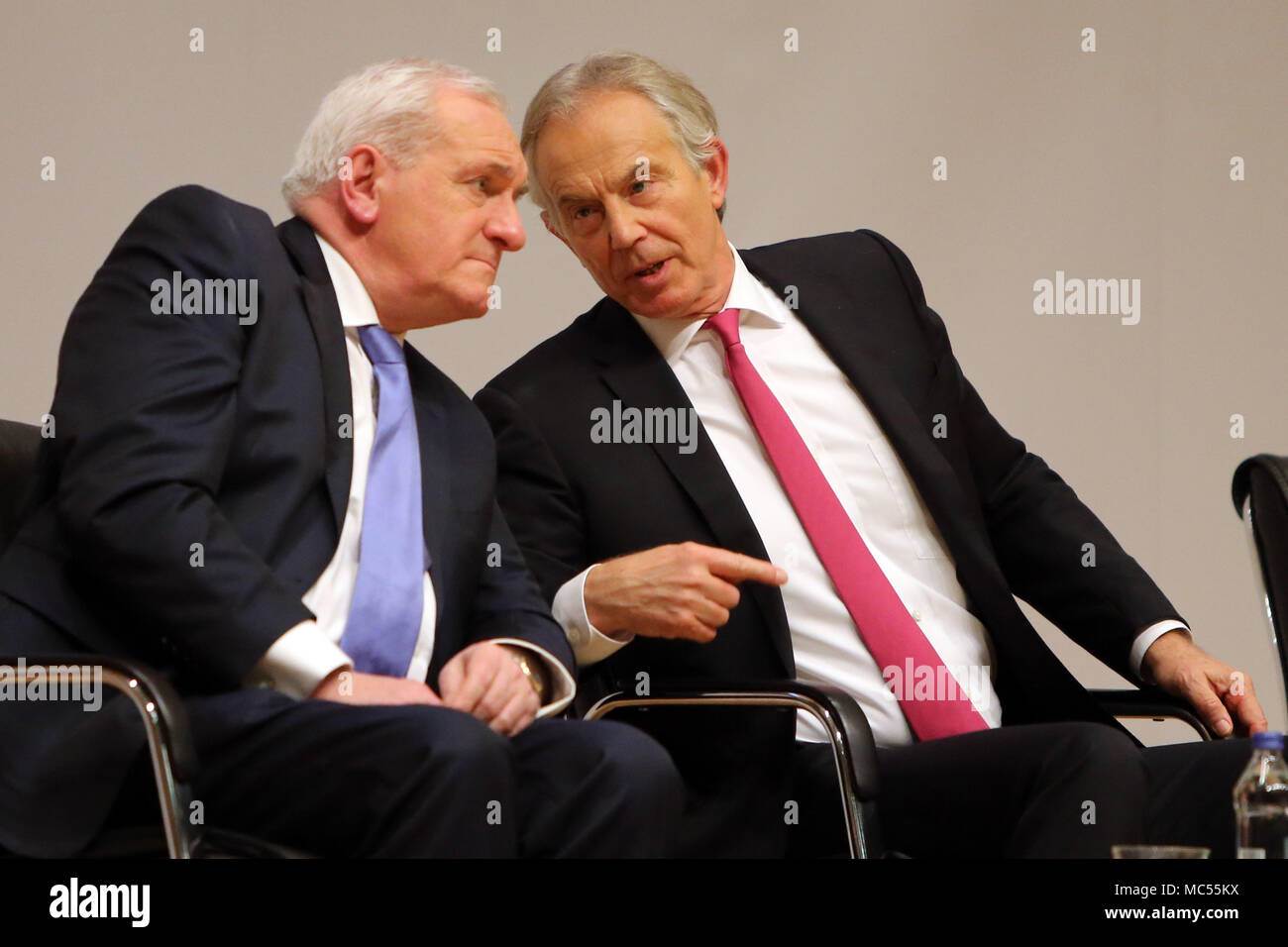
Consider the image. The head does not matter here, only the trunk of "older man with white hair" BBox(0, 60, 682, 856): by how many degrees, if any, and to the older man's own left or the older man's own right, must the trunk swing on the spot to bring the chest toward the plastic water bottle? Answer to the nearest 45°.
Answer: approximately 45° to the older man's own left

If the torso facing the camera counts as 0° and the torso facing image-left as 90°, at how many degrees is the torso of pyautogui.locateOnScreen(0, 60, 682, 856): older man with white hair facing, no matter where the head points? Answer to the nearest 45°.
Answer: approximately 315°

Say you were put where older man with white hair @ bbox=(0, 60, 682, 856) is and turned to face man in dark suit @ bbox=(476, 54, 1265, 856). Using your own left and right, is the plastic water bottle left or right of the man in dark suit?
right

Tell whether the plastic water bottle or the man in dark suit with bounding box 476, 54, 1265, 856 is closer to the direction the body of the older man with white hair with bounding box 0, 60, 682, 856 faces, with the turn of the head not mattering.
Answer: the plastic water bottle

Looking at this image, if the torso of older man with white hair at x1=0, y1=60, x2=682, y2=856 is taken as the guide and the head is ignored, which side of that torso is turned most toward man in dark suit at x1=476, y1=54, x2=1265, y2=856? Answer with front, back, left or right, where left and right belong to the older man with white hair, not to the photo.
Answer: left

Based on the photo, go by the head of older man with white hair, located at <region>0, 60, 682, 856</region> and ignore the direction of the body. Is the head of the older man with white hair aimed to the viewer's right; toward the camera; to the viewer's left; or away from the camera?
to the viewer's right
